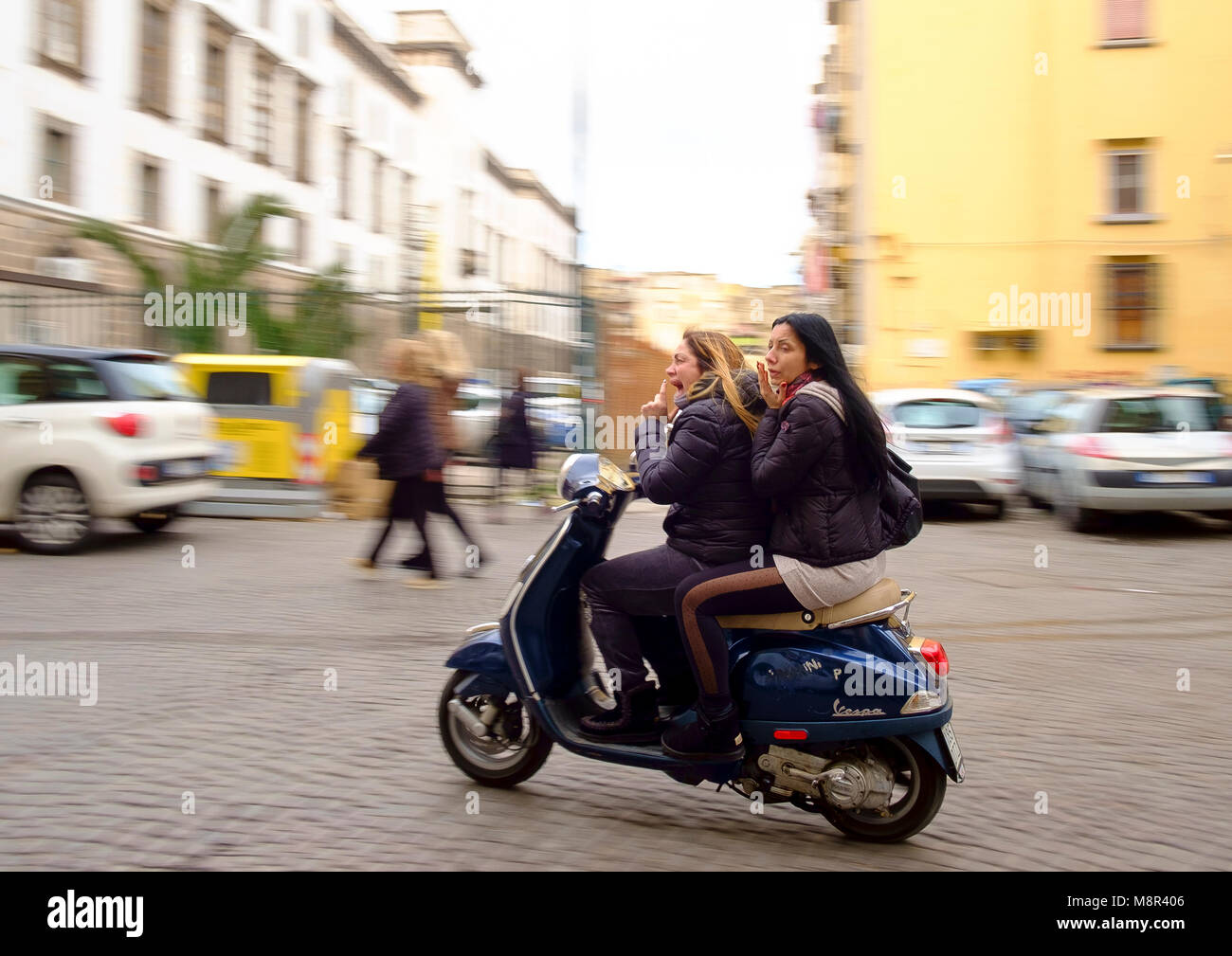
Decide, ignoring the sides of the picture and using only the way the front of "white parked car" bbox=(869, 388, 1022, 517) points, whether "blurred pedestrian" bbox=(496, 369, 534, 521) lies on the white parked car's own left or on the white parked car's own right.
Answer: on the white parked car's own left

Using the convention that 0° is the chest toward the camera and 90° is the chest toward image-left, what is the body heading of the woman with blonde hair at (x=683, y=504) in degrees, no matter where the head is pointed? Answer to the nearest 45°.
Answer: approximately 90°

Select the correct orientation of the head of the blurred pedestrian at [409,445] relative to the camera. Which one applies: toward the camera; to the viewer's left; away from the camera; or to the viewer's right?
to the viewer's left

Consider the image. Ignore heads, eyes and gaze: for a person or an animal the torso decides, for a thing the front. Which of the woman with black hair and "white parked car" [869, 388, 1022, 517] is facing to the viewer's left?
the woman with black hair

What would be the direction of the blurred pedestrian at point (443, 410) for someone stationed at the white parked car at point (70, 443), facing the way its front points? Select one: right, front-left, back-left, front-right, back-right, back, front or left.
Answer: back

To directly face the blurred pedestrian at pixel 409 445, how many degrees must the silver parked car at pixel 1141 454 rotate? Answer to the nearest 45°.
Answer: approximately 90° to its left

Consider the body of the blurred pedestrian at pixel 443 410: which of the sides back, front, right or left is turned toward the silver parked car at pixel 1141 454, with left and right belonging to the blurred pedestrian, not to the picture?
back

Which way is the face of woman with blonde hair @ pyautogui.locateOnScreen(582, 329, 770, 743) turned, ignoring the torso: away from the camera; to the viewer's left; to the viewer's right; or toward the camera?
to the viewer's left

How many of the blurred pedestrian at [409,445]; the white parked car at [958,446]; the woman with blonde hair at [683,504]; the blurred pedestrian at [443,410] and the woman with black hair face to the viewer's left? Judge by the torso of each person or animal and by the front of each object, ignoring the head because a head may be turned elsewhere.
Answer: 4

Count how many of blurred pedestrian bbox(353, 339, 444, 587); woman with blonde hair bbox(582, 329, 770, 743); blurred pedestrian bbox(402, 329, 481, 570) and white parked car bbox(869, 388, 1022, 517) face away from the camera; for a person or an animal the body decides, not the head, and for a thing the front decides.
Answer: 1

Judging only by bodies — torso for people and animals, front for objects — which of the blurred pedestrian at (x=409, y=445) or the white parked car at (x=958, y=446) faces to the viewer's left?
the blurred pedestrian

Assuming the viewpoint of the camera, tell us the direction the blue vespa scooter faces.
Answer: facing to the left of the viewer

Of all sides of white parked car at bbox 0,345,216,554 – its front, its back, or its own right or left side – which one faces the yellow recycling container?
right

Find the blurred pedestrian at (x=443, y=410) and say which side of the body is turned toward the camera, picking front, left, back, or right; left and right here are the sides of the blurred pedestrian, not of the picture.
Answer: left

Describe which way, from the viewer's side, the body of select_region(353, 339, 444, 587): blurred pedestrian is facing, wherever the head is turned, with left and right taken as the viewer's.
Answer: facing to the left of the viewer
